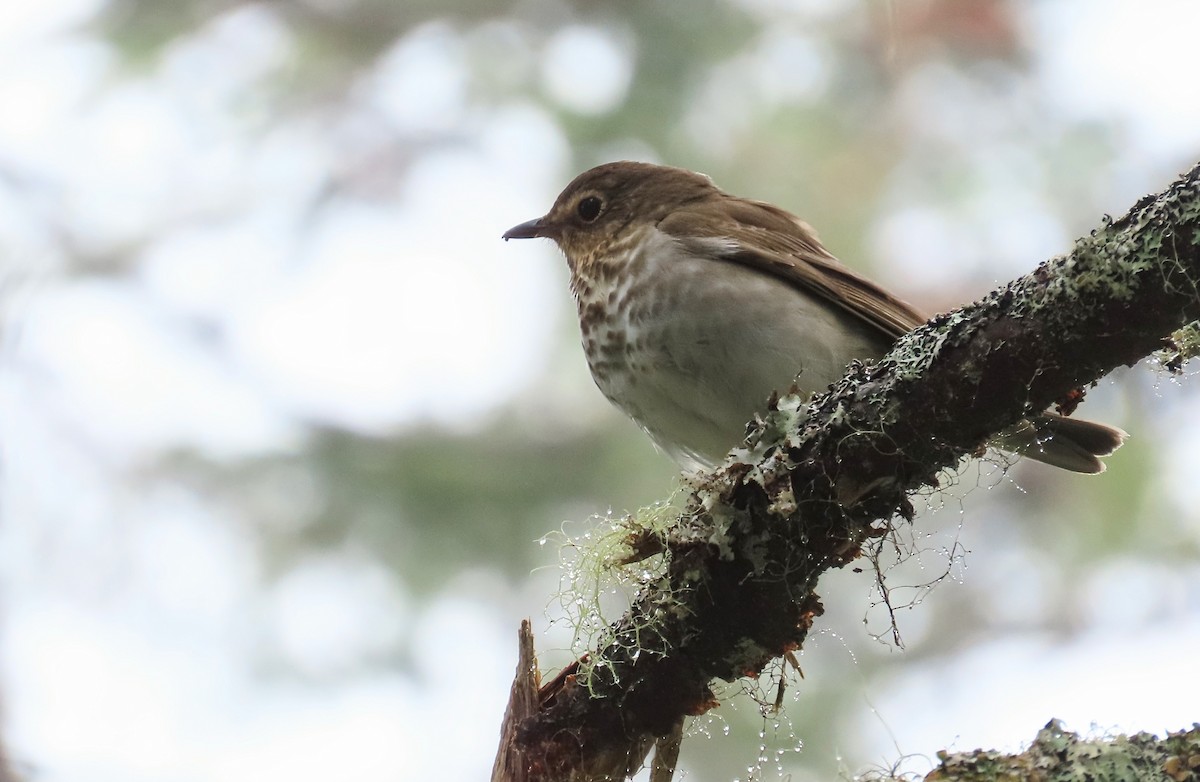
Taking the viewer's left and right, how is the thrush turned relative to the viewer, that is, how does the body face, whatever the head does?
facing to the left of the viewer
